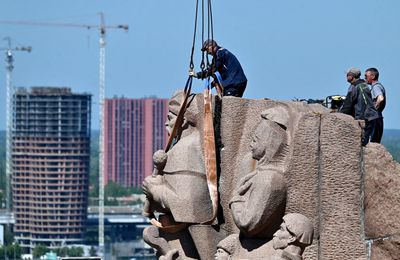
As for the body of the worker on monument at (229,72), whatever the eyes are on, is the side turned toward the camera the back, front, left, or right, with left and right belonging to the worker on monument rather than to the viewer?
left

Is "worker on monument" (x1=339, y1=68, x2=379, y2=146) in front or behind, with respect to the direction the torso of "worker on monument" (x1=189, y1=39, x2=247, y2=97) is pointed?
behind
